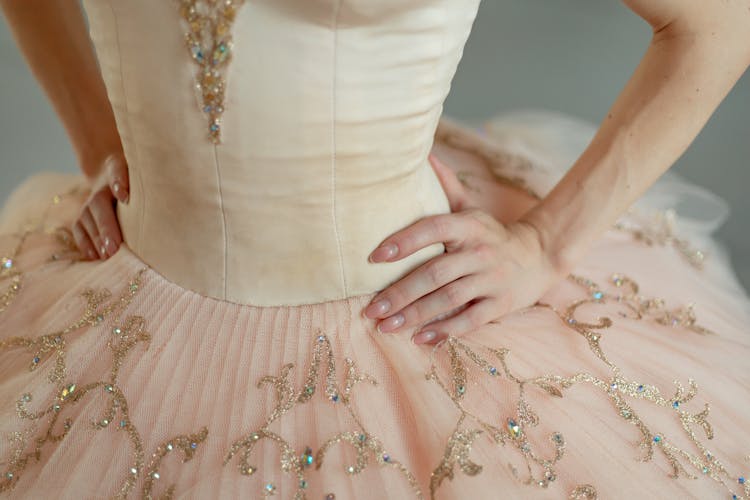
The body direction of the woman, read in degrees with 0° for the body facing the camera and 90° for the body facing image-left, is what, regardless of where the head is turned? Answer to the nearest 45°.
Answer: approximately 45°
